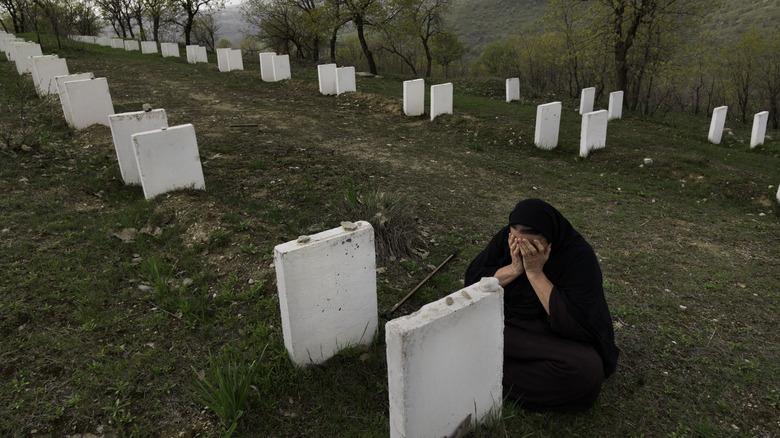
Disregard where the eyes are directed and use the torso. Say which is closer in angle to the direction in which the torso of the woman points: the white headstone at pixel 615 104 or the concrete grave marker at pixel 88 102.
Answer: the concrete grave marker

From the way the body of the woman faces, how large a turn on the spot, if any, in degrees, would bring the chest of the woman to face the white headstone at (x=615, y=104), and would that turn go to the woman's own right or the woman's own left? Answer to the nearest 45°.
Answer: approximately 135° to the woman's own right

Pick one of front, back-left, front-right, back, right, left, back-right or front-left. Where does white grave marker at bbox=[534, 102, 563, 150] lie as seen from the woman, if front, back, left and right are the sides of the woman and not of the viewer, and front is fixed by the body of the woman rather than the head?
back-right

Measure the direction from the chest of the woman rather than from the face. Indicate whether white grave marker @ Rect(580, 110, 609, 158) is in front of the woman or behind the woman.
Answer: behind

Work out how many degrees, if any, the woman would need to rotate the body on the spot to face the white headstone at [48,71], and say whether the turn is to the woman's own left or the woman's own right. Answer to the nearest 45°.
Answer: approximately 90° to the woman's own right

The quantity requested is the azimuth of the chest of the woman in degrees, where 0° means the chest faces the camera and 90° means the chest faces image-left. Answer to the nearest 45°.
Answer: approximately 45°
